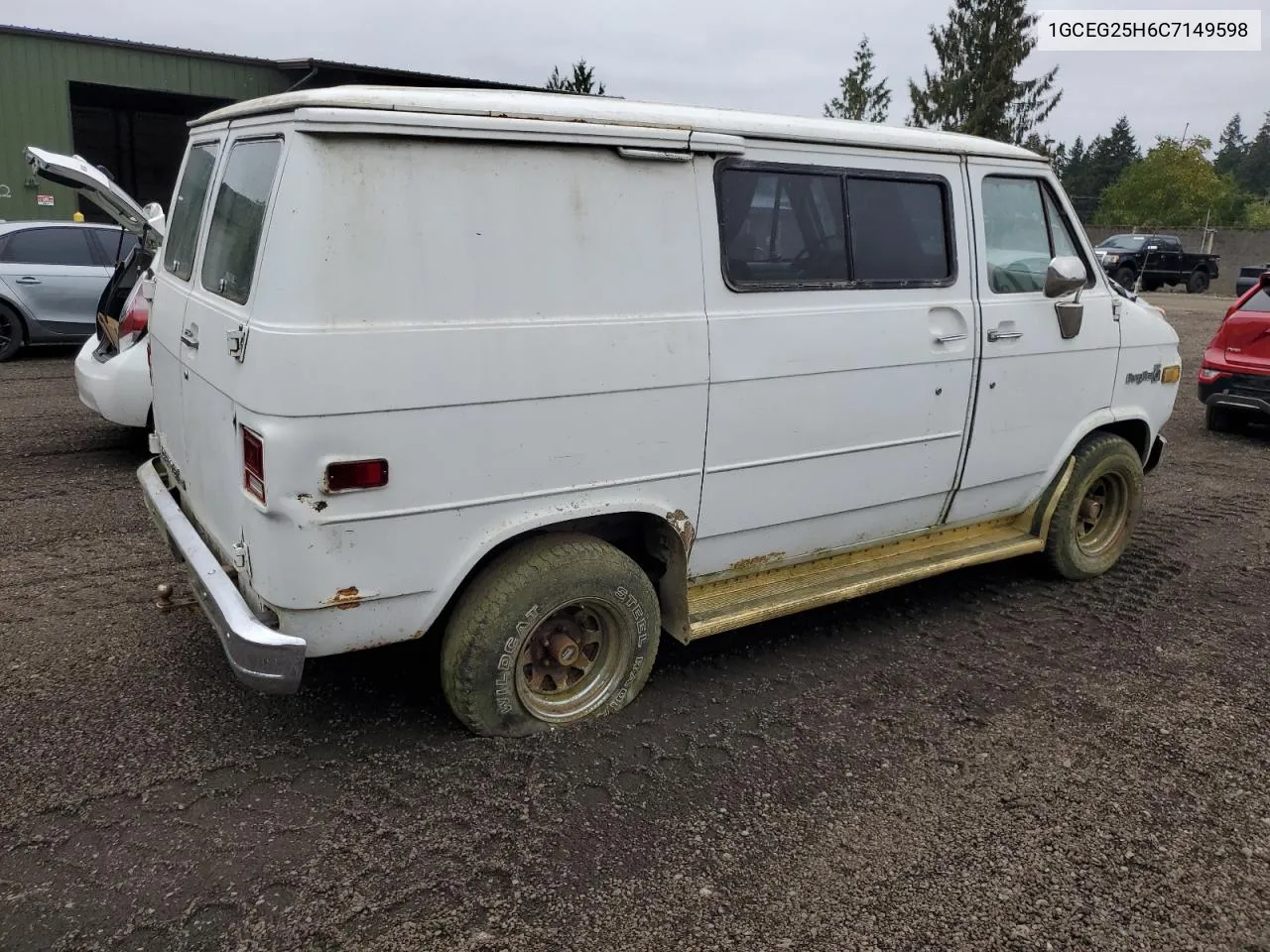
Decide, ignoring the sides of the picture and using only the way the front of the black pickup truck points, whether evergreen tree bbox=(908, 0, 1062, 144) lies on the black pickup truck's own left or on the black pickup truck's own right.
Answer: on the black pickup truck's own right

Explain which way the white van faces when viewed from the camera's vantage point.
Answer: facing away from the viewer and to the right of the viewer

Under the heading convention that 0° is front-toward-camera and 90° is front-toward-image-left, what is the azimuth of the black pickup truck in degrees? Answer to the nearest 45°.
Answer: approximately 45°

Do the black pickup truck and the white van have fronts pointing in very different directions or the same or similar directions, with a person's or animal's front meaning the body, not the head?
very different directions

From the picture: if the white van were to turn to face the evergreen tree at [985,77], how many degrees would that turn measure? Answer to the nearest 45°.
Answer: approximately 45° to its left
